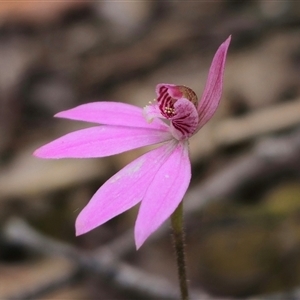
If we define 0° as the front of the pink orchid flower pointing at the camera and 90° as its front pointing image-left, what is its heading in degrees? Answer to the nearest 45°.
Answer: approximately 45°
